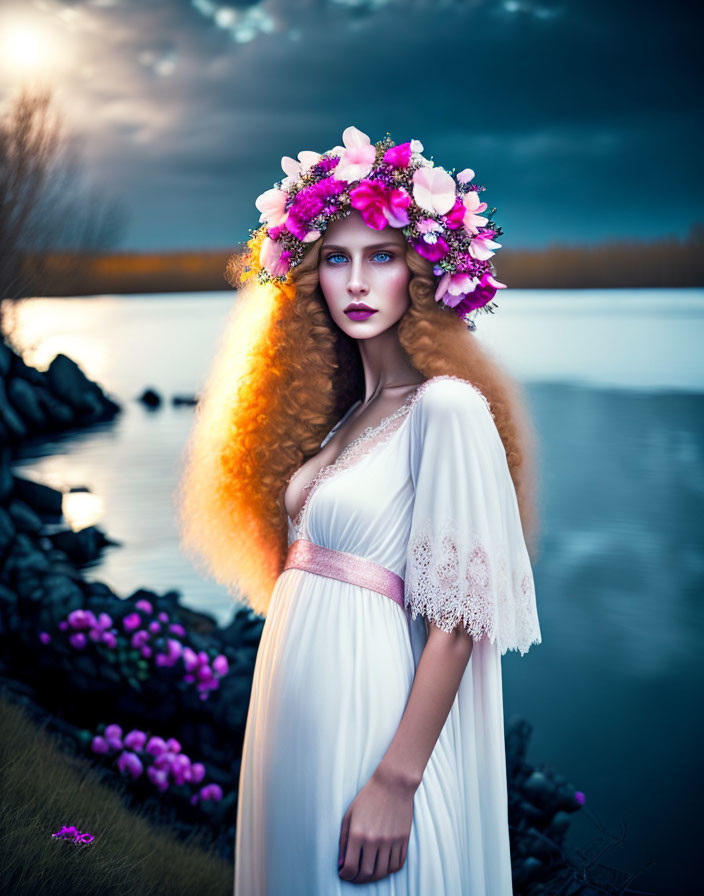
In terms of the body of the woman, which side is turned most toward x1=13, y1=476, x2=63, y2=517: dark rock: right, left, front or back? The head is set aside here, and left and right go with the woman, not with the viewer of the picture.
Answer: right

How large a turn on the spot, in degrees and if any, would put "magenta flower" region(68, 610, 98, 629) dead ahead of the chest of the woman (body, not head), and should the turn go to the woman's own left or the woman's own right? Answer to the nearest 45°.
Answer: approximately 90° to the woman's own right

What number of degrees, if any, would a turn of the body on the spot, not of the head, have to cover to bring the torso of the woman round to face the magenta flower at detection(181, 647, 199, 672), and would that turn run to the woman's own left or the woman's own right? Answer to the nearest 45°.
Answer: approximately 135° to the woman's own right

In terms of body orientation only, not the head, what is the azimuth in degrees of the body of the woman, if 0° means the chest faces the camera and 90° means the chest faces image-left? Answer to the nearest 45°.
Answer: approximately 45°

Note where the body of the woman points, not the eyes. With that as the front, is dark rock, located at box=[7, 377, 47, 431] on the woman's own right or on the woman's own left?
on the woman's own right

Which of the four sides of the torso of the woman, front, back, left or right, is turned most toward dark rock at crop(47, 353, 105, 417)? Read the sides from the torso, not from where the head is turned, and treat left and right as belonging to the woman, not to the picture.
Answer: right

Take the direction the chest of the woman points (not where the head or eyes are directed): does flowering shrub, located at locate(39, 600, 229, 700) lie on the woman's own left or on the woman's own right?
on the woman's own right

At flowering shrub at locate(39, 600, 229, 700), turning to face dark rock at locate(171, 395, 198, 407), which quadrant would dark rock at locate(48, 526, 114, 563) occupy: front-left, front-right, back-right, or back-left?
front-left
